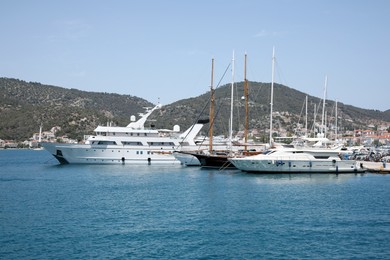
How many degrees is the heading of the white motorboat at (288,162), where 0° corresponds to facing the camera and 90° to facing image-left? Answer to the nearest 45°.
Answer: approximately 90°
